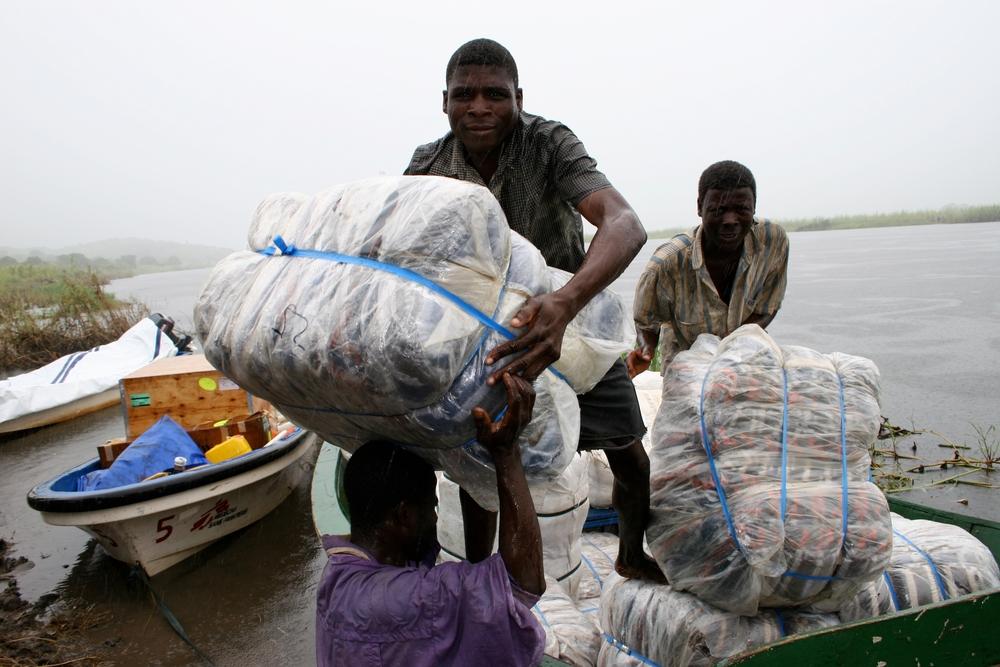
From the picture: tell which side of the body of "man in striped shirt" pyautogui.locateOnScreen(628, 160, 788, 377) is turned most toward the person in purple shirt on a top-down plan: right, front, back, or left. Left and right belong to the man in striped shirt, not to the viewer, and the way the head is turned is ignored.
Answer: front

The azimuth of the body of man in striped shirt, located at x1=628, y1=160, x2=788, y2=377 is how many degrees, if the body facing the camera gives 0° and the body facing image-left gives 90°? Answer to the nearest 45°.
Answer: approximately 0°

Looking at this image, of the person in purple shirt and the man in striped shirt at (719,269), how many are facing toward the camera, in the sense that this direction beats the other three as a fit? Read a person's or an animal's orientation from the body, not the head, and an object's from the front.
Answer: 1

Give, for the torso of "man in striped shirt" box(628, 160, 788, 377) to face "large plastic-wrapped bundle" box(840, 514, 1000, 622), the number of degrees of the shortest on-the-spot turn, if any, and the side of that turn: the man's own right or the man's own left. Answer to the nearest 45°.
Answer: approximately 45° to the man's own left

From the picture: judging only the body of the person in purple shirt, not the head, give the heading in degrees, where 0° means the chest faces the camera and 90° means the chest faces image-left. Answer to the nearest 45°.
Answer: approximately 225°

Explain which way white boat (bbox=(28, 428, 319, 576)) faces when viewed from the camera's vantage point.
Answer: facing the viewer and to the left of the viewer

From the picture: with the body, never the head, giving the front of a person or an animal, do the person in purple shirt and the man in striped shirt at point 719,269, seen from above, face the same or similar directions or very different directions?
very different directions

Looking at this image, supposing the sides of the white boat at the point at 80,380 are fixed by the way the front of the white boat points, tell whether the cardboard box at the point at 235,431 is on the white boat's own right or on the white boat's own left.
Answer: on the white boat's own left

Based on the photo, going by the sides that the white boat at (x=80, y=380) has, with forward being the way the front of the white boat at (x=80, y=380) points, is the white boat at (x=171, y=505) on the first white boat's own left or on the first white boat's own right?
on the first white boat's own left

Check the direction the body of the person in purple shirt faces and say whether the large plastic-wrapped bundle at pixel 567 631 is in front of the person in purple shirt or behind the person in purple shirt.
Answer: in front

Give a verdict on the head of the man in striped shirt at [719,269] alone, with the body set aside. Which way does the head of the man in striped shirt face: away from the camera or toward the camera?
toward the camera
